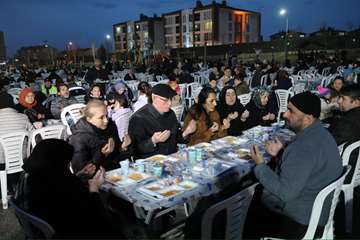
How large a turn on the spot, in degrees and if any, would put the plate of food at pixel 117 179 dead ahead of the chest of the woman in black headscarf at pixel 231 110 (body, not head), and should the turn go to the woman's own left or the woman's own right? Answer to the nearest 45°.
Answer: approximately 45° to the woman's own right

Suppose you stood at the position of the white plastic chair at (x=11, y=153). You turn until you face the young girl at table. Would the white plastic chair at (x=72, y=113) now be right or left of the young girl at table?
left

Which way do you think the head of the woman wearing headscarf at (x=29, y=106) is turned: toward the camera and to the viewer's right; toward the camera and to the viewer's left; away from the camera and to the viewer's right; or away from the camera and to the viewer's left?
toward the camera and to the viewer's right

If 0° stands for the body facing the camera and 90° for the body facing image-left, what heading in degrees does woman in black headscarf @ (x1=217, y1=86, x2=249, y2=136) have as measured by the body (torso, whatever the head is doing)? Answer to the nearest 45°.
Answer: approximately 315°

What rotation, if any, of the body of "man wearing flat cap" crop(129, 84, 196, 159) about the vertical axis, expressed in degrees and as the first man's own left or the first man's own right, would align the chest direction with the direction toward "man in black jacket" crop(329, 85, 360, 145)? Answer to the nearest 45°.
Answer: approximately 45° to the first man's own left

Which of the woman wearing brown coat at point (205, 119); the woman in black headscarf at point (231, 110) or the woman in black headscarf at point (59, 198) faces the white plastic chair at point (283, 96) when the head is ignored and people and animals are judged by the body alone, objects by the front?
the woman in black headscarf at point (59, 198)

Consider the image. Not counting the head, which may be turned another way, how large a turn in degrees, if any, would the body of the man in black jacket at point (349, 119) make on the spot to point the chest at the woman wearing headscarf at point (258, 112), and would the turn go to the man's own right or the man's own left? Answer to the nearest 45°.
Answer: approximately 45° to the man's own right

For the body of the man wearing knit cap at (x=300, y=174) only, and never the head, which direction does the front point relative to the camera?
to the viewer's left

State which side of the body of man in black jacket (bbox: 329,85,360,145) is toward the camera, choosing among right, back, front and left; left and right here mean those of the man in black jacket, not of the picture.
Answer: left

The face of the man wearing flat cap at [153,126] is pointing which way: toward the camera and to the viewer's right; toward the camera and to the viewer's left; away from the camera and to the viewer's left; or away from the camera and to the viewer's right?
toward the camera and to the viewer's right

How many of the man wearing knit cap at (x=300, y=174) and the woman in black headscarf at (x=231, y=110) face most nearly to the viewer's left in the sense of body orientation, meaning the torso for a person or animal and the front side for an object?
1

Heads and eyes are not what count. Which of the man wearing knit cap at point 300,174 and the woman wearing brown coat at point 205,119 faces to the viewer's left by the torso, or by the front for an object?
the man wearing knit cap

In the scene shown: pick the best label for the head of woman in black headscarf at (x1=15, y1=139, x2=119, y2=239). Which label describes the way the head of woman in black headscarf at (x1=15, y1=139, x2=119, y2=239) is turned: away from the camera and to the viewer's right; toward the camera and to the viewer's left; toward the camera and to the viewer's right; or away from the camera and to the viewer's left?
away from the camera and to the viewer's right

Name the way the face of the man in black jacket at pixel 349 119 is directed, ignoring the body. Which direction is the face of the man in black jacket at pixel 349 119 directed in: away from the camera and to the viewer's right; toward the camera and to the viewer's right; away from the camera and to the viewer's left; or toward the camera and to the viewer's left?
toward the camera and to the viewer's left
